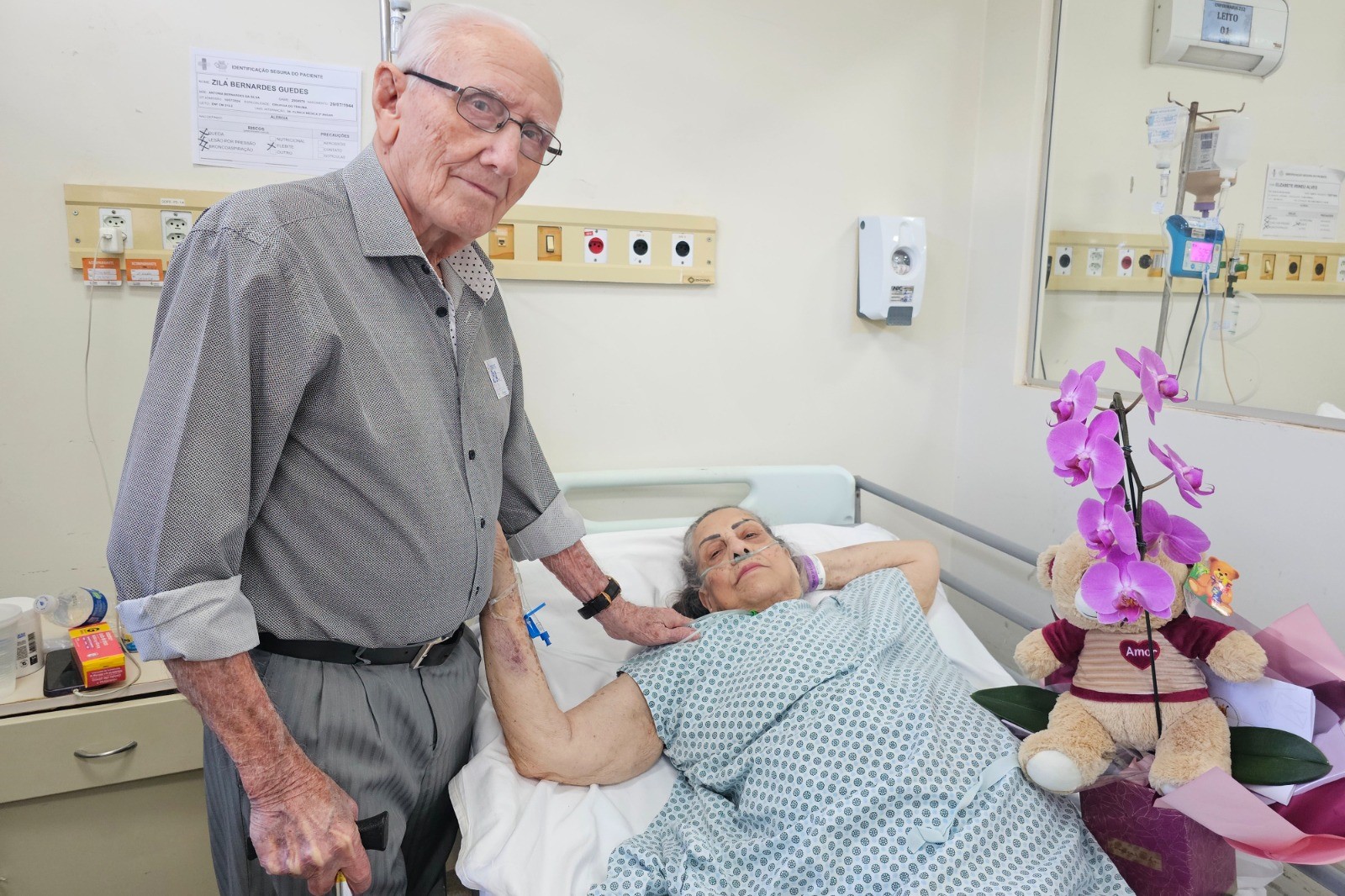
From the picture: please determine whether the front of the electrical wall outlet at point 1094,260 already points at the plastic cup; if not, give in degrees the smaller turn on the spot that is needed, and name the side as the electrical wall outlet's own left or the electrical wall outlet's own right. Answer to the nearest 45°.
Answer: approximately 45° to the electrical wall outlet's own right

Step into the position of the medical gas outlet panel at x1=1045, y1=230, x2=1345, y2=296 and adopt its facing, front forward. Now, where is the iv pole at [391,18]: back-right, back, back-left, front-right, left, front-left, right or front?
front-right

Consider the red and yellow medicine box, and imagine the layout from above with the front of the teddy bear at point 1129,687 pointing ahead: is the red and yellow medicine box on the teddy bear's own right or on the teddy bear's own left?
on the teddy bear's own right

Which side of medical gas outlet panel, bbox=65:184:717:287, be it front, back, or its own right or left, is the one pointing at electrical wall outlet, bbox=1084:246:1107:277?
left

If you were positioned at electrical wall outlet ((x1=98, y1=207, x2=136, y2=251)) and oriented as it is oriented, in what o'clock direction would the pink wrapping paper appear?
The pink wrapping paper is roughly at 11 o'clock from the electrical wall outlet.

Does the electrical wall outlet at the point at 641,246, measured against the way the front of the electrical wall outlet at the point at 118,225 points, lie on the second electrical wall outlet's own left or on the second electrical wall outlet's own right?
on the second electrical wall outlet's own left
